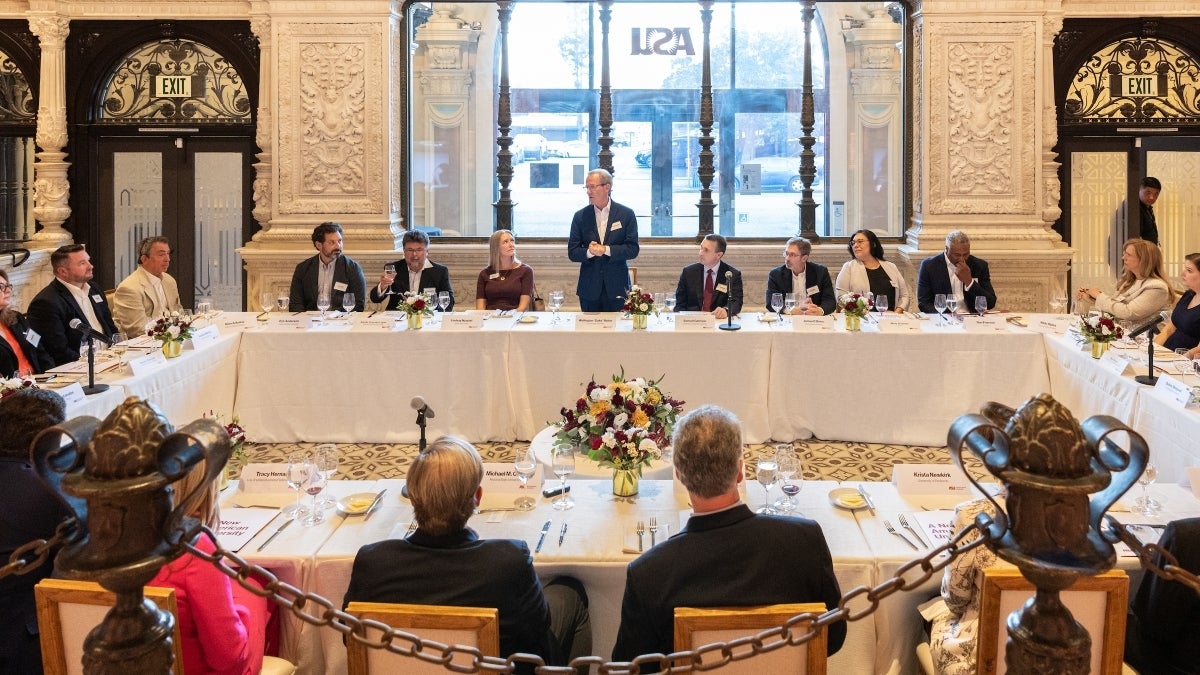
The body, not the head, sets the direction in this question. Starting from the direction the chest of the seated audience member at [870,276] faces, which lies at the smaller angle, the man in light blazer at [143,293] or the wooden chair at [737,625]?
the wooden chair

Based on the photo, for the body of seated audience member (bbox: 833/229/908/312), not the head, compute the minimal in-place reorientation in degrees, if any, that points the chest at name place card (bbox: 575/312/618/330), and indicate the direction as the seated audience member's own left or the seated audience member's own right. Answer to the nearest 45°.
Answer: approximately 45° to the seated audience member's own right

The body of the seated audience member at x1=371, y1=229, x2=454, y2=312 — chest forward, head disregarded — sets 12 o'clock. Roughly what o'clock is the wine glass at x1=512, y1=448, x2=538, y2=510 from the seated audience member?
The wine glass is roughly at 12 o'clock from the seated audience member.

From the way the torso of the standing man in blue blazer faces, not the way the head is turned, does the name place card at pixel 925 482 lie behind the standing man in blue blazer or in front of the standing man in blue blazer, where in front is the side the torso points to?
in front

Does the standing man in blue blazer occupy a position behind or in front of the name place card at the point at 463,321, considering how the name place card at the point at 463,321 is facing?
behind

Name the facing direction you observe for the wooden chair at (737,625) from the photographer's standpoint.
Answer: facing away from the viewer

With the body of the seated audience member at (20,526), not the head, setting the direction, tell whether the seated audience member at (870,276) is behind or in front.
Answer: in front

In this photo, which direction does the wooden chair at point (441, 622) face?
away from the camera

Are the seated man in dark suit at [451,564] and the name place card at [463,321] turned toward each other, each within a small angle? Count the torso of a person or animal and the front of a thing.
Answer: yes

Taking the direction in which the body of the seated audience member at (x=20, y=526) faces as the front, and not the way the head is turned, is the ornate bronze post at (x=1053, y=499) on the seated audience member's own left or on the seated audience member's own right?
on the seated audience member's own right
